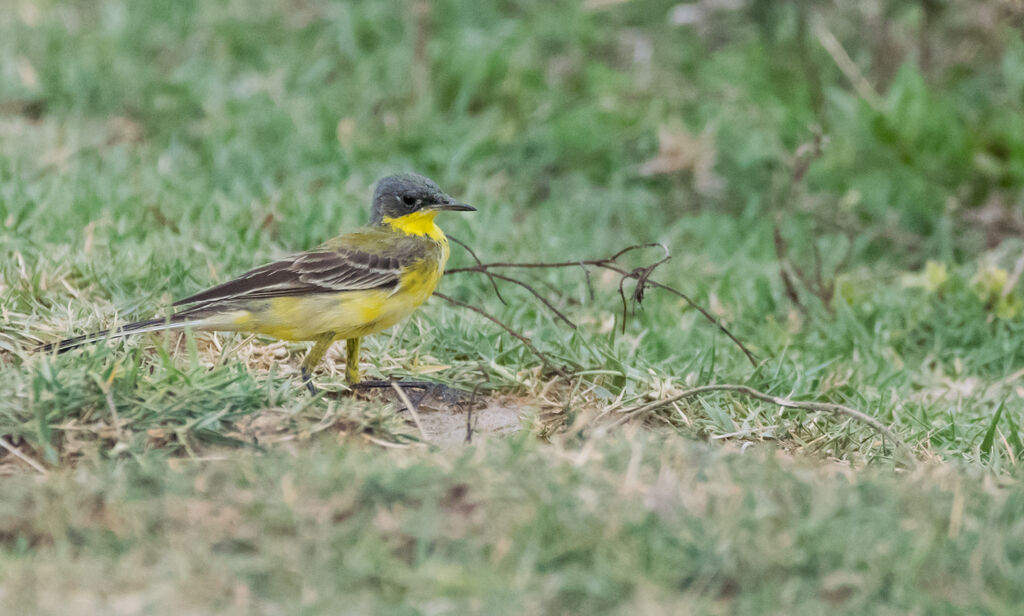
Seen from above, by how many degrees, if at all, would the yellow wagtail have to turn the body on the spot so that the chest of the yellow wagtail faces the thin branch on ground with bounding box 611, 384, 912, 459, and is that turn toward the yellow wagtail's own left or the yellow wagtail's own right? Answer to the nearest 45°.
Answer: approximately 45° to the yellow wagtail's own right

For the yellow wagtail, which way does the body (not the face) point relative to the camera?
to the viewer's right

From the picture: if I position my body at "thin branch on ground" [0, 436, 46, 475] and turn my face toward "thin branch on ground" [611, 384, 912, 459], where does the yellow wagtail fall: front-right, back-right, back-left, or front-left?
front-left

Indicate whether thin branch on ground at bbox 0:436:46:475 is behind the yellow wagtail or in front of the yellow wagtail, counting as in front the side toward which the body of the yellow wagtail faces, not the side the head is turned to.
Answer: behind
